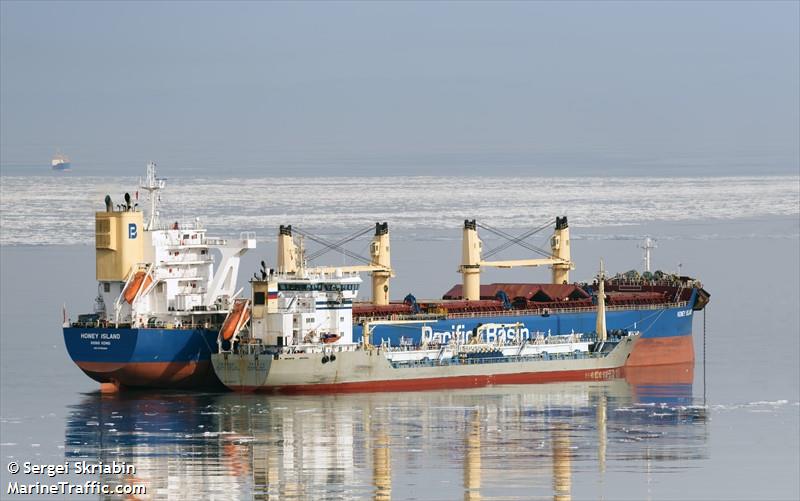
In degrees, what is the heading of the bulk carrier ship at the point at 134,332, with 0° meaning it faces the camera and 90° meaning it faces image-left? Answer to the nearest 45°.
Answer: approximately 225°
